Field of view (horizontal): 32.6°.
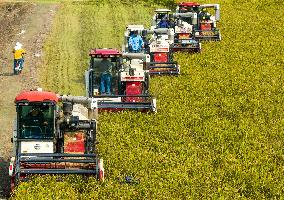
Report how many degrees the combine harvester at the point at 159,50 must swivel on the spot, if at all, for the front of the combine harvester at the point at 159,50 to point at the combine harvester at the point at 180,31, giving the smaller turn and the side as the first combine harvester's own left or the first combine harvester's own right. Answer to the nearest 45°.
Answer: approximately 180°

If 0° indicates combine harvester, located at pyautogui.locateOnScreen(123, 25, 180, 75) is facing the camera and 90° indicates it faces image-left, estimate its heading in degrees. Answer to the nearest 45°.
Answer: approximately 0°

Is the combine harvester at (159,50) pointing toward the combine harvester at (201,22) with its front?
no

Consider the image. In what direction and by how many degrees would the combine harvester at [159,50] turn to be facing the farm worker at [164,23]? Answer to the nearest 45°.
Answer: approximately 180°

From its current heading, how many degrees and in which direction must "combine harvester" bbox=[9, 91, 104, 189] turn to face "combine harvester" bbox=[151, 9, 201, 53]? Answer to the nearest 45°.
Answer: approximately 135° to its left

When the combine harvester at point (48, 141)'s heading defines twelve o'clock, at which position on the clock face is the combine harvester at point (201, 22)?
the combine harvester at point (201, 22) is roughly at 7 o'clock from the combine harvester at point (48, 141).

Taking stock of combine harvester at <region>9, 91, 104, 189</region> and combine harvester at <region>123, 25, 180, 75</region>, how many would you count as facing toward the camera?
2

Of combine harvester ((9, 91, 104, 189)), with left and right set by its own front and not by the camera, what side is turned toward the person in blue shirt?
back

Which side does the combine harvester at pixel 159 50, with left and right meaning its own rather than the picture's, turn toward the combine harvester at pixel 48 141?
front

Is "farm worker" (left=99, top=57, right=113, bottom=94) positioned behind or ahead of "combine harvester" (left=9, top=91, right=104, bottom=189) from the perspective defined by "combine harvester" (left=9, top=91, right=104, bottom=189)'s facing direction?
behind

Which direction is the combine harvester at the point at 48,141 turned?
toward the camera

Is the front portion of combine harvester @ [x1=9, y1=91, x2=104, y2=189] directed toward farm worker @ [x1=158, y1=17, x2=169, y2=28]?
no

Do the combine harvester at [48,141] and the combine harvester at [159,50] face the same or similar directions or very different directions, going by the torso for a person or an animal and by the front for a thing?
same or similar directions
